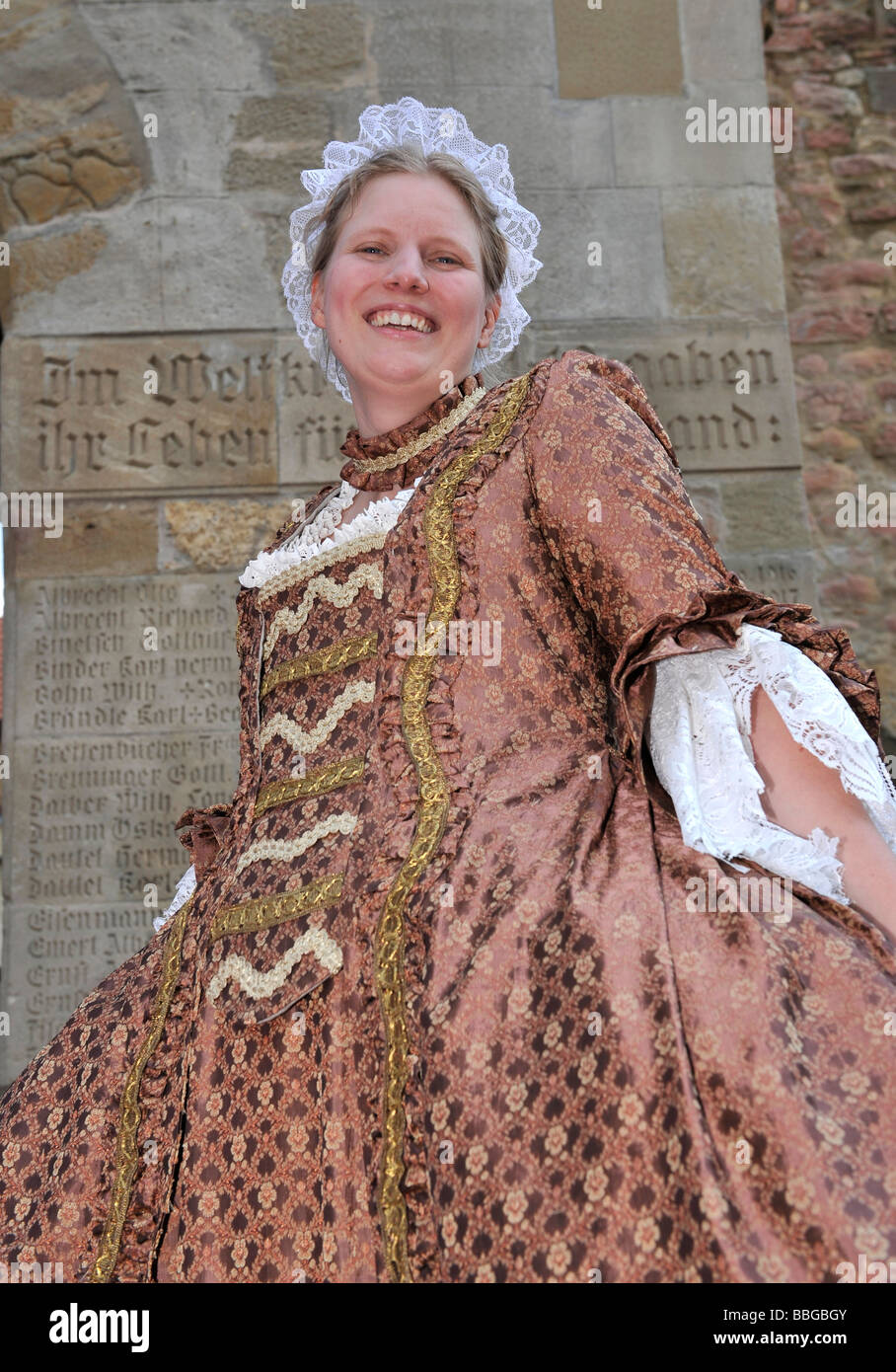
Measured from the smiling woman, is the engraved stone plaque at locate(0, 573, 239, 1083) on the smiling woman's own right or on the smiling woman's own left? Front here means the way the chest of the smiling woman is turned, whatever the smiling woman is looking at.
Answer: on the smiling woman's own right

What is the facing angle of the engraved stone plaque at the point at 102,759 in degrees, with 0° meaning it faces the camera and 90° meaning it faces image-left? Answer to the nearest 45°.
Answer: approximately 0°
